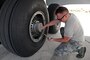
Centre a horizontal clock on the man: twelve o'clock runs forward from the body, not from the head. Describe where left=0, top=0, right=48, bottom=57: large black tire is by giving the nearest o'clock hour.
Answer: The large black tire is roughly at 11 o'clock from the man.

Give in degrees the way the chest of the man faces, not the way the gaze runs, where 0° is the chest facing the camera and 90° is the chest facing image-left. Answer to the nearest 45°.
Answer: approximately 90°
